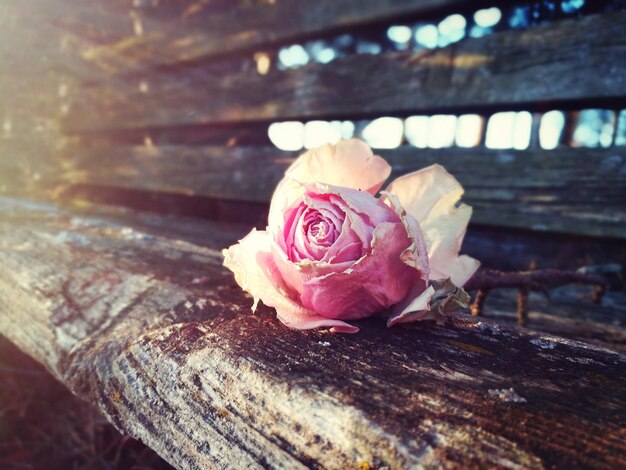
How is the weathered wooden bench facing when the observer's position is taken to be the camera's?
facing the viewer and to the left of the viewer
